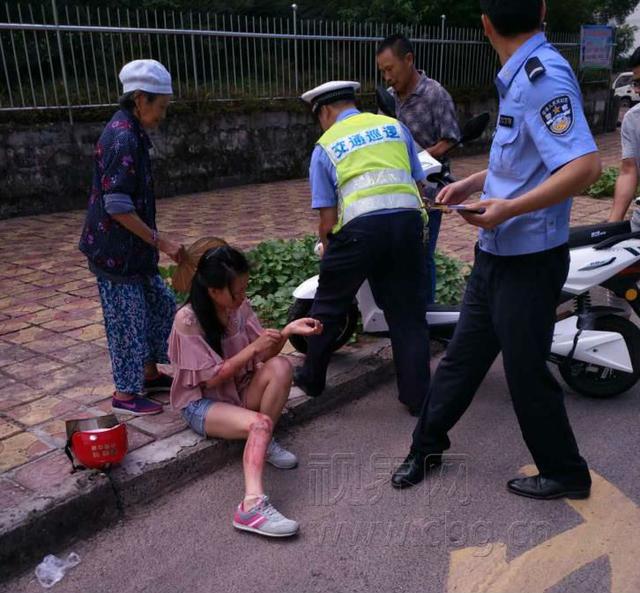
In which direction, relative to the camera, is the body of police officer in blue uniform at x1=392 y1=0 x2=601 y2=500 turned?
to the viewer's left

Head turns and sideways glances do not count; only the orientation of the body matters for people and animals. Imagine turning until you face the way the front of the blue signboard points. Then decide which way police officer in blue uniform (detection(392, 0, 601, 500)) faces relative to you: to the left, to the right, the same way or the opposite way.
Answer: to the right

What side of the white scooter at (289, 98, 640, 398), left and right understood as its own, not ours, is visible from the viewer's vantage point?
left

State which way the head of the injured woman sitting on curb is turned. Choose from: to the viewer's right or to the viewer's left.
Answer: to the viewer's right

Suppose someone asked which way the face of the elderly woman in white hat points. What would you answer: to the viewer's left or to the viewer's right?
to the viewer's right

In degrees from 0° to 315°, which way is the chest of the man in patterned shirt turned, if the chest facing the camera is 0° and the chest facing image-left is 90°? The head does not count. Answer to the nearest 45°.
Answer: approximately 45°

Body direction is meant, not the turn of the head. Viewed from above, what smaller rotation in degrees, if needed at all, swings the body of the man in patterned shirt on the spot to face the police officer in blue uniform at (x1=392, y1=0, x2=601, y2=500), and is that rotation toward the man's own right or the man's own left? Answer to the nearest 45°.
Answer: approximately 45° to the man's own left

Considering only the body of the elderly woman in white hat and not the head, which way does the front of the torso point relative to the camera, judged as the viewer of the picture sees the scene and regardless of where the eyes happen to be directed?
to the viewer's right

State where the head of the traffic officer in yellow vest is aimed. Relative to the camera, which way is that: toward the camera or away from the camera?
away from the camera

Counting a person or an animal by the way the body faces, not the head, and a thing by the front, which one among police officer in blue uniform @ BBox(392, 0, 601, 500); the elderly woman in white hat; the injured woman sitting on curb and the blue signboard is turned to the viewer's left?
the police officer in blue uniform

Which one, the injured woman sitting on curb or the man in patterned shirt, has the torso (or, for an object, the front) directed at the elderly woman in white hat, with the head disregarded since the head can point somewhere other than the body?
the man in patterned shirt
